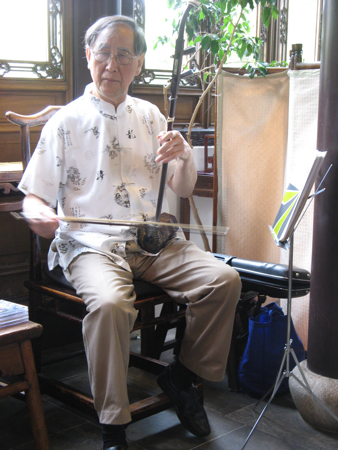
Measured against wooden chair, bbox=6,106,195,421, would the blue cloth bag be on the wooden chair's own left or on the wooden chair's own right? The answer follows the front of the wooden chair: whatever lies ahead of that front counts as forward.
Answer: on the wooden chair's own left

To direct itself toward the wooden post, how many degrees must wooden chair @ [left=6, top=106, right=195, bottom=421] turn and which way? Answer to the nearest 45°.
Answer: approximately 45° to its left

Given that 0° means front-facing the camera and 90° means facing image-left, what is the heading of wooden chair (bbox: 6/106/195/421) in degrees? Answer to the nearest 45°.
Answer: approximately 315°
